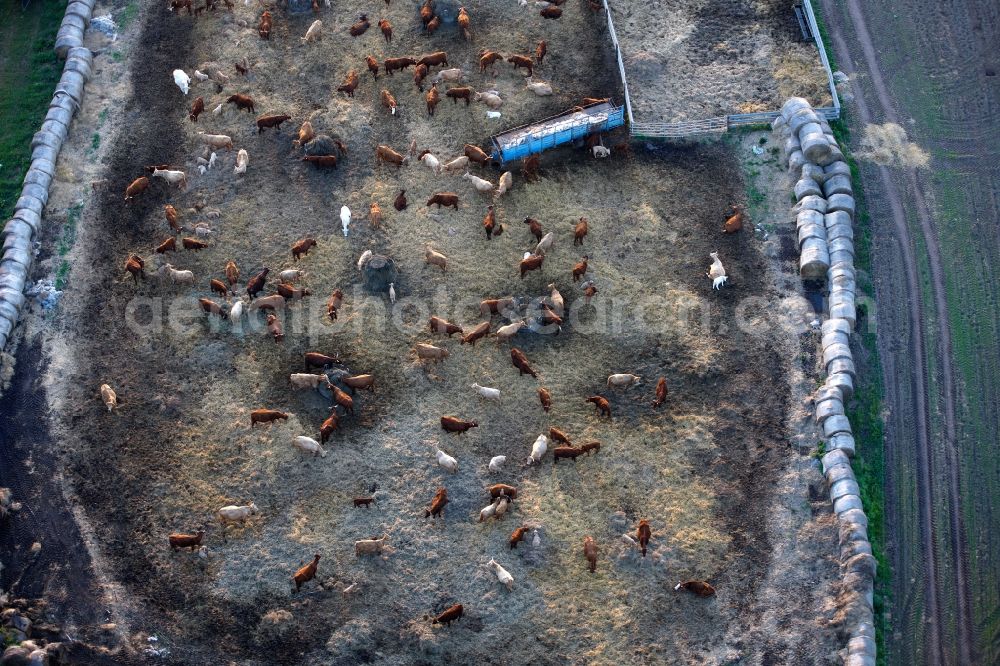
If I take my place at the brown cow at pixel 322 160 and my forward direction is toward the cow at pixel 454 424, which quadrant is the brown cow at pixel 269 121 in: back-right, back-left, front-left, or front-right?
back-right

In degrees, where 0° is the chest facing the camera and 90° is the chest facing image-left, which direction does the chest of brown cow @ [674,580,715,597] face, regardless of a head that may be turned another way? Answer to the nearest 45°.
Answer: approximately 90°

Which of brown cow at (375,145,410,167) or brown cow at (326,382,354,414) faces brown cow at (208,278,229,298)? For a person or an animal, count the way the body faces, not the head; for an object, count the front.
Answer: brown cow at (326,382,354,414)

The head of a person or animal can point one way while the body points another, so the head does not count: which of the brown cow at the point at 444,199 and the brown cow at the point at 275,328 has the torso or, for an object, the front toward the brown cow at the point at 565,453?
the brown cow at the point at 275,328
